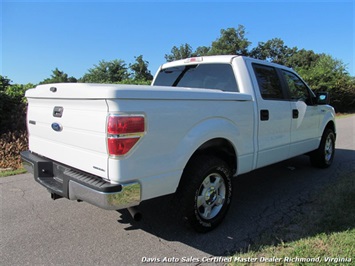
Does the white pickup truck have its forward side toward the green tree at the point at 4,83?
no

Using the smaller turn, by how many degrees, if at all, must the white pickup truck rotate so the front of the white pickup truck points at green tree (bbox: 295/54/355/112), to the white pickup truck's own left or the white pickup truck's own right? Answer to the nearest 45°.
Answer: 0° — it already faces it

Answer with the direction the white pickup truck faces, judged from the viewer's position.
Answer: facing away from the viewer and to the right of the viewer

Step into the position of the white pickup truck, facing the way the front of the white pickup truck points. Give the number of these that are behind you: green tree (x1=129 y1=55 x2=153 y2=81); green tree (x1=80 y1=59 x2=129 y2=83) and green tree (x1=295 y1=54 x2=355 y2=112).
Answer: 0

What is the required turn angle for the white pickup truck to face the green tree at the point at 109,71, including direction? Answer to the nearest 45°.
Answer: approximately 45° to its left

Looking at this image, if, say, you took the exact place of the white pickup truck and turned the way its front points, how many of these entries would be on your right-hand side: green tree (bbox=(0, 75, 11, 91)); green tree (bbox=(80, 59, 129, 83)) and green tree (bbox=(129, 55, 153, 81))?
0

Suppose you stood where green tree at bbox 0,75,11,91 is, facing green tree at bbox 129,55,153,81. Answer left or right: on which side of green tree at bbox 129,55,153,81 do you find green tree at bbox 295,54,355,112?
right

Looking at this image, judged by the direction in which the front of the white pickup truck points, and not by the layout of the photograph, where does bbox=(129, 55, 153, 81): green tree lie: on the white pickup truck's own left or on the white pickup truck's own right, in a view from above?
on the white pickup truck's own left

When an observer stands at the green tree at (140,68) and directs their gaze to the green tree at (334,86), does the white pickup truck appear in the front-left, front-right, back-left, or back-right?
front-right
